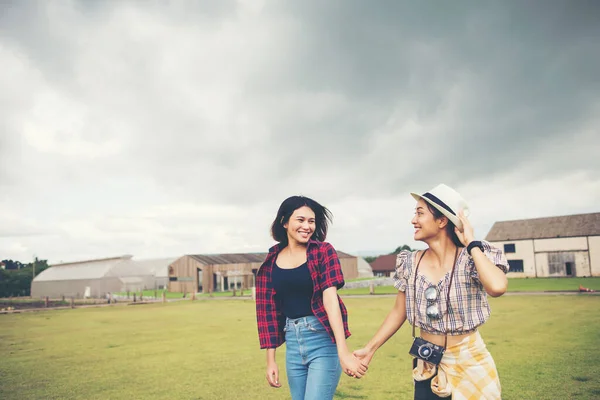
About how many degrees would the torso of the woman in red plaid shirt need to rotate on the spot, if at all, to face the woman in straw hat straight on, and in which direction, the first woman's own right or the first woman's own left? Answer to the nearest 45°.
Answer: approximately 45° to the first woman's own left

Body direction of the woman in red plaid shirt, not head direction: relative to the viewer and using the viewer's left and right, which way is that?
facing the viewer

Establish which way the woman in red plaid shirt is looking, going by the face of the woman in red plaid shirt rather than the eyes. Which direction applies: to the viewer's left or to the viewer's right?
to the viewer's right
